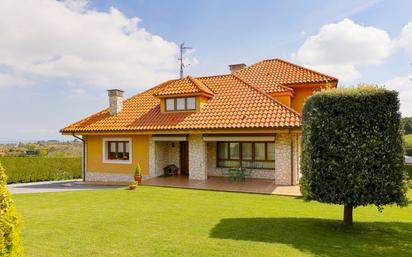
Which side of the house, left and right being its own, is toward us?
front

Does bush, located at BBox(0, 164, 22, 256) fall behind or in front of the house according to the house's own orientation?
in front

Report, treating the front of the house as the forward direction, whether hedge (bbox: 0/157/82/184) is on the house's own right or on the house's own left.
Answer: on the house's own right
